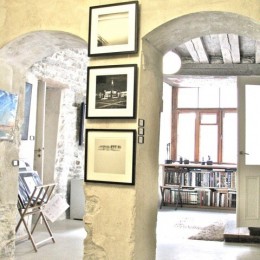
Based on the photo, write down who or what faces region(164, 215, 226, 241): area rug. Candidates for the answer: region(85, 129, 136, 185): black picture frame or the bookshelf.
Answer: the bookshelf

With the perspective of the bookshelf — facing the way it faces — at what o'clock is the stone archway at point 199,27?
The stone archway is roughly at 12 o'clock from the bookshelf.

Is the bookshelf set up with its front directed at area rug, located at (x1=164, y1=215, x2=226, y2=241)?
yes

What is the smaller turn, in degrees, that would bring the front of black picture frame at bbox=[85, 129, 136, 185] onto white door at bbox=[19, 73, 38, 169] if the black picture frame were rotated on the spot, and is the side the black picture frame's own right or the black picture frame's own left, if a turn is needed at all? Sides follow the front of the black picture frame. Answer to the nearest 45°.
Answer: approximately 135° to the black picture frame's own right

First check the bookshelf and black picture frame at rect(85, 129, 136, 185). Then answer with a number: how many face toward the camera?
2

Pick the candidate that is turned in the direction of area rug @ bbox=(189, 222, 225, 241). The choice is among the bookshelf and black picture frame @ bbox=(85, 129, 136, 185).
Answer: the bookshelf

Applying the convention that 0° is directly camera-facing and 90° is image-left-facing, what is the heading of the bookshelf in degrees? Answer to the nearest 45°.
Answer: approximately 0°
